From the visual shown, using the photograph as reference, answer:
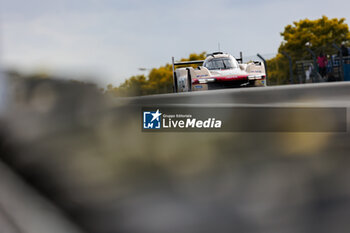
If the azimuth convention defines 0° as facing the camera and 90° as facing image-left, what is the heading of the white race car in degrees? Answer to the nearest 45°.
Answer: approximately 0°
